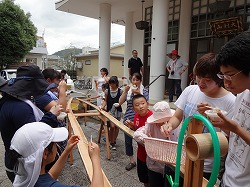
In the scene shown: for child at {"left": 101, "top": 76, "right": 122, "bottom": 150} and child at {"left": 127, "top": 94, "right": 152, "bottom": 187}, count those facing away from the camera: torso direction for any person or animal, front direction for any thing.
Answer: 0

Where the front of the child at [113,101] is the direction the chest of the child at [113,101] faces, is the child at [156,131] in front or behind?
in front

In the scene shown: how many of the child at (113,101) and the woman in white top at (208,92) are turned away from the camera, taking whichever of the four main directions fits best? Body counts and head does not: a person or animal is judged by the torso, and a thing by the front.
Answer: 0

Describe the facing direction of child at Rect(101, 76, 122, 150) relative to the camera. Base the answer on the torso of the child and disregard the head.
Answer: toward the camera

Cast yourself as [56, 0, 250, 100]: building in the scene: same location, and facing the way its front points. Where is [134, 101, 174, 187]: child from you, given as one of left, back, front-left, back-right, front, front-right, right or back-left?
front-left

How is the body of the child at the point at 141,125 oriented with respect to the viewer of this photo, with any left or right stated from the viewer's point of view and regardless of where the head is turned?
facing the viewer and to the left of the viewer
